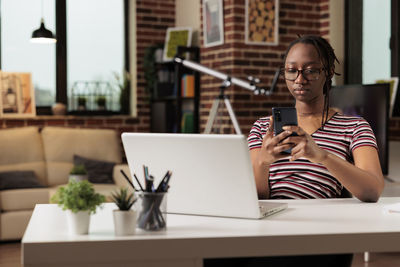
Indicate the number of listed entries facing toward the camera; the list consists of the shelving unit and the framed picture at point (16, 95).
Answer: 2

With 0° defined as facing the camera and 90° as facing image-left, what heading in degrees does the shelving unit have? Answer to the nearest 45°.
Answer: approximately 0°

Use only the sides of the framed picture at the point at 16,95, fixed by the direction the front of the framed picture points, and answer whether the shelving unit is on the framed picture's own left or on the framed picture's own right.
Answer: on the framed picture's own left

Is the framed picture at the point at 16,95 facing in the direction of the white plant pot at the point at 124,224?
yes

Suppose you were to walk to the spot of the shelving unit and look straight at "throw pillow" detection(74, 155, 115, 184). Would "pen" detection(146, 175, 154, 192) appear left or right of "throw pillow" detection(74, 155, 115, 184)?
left

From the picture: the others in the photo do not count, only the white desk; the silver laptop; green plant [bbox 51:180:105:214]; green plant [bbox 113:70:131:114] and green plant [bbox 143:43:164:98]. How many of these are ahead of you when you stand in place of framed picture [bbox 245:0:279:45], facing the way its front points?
3

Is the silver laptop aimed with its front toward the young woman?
yes

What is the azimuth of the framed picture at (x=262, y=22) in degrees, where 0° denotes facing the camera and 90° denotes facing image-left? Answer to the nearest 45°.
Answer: approximately 0°
